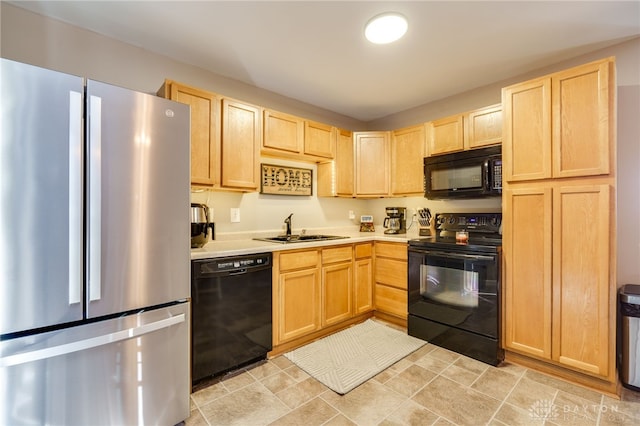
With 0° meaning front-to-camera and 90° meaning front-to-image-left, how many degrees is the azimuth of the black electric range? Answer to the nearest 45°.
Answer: approximately 45°

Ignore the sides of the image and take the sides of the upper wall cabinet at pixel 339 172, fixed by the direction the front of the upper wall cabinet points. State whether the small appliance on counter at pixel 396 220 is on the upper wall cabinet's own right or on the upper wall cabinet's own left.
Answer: on the upper wall cabinet's own left

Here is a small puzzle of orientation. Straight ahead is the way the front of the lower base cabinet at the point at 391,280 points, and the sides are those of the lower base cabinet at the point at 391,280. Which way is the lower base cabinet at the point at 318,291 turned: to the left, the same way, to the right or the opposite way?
to the left

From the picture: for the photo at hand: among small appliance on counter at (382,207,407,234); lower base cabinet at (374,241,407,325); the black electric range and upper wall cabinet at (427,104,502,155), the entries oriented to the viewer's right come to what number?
0

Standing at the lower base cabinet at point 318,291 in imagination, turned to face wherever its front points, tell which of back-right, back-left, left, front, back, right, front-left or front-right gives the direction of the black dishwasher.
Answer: right

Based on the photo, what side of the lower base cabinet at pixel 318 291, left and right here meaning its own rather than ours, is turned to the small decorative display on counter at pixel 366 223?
left

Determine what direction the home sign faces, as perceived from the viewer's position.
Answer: facing the viewer and to the right of the viewer

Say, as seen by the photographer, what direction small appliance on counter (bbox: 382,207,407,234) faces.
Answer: facing the viewer and to the left of the viewer

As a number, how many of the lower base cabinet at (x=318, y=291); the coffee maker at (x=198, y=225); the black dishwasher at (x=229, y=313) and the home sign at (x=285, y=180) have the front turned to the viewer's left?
0

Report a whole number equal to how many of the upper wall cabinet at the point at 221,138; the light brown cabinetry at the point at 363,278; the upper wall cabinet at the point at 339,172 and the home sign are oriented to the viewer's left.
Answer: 0

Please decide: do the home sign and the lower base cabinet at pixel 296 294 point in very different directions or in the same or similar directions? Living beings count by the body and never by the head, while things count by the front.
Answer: same or similar directions

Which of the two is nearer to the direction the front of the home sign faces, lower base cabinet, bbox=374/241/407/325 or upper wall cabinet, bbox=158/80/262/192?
the lower base cabinet

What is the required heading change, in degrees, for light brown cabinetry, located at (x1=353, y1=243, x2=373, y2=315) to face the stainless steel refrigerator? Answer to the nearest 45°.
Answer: approximately 90° to its right

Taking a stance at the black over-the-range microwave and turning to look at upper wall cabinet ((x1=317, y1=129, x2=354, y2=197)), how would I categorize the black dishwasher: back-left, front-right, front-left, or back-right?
front-left
